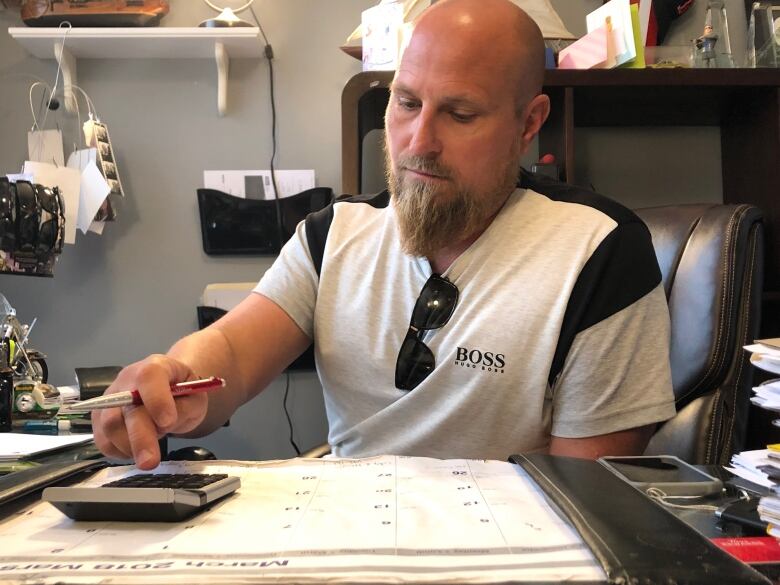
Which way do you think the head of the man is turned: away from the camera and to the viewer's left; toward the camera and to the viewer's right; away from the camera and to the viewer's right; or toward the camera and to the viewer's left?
toward the camera and to the viewer's left

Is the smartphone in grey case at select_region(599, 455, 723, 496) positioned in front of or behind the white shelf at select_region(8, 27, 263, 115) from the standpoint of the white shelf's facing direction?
in front

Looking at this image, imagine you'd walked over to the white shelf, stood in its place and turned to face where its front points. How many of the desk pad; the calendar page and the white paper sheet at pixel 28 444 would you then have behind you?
0

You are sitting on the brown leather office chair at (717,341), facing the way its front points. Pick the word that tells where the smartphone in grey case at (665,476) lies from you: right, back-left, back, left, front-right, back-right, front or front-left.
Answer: front-left

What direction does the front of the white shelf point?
toward the camera

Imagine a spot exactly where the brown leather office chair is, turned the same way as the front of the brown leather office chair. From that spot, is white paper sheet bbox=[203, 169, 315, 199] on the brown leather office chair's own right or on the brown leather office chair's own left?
on the brown leather office chair's own right

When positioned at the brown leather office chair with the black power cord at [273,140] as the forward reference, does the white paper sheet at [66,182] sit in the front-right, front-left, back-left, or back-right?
front-left

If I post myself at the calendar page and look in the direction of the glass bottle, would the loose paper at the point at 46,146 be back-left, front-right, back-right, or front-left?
front-left

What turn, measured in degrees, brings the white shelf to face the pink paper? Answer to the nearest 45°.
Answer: approximately 45° to its left

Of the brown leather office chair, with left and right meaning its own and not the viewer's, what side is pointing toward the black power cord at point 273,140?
right

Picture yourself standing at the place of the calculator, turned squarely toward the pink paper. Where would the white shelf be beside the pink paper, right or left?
left

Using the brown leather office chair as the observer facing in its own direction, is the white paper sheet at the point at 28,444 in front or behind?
in front

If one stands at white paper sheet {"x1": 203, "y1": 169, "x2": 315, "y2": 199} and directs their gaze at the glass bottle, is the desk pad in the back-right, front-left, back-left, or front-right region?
front-right

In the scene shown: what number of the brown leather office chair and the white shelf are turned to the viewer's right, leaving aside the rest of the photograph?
0
